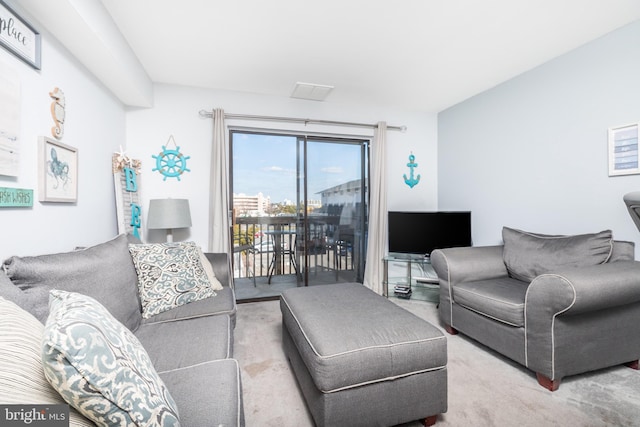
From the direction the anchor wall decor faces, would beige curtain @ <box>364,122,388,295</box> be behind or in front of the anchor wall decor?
in front

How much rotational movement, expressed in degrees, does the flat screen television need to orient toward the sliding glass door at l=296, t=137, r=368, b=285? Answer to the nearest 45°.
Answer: approximately 90° to its right

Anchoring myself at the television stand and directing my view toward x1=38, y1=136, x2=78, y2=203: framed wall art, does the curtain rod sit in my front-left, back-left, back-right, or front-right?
front-right

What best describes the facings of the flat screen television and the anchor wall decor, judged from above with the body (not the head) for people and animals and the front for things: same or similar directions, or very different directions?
same or similar directions

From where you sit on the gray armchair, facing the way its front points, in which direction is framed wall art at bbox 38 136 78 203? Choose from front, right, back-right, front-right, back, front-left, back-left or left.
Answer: front

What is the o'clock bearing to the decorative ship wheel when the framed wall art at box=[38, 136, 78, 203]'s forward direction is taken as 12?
The decorative ship wheel is roughly at 9 o'clock from the framed wall art.

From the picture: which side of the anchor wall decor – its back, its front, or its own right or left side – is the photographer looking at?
front

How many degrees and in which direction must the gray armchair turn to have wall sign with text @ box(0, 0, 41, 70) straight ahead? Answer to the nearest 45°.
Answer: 0° — it already faces it

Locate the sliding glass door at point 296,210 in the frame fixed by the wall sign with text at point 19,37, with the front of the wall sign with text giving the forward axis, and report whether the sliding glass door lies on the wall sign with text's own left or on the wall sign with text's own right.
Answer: on the wall sign with text's own left

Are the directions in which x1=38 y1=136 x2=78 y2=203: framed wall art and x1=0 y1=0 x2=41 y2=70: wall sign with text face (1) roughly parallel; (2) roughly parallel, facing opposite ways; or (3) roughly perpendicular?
roughly parallel

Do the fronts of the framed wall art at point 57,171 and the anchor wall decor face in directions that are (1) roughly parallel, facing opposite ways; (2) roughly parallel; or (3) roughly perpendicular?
roughly perpendicular

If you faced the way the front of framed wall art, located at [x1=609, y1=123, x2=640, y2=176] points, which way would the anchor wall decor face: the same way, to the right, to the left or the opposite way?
to the left

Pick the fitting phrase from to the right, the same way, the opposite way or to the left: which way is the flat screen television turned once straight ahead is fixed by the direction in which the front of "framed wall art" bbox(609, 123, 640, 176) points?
to the left

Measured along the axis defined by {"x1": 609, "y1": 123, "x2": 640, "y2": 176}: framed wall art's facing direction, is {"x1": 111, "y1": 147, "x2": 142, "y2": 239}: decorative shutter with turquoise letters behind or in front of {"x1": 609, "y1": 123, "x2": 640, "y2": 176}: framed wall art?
in front

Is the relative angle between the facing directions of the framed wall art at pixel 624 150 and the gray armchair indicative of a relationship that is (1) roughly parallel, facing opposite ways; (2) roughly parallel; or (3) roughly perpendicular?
roughly parallel

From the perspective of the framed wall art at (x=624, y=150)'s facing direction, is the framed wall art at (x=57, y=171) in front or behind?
in front

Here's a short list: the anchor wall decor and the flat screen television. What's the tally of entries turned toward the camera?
2

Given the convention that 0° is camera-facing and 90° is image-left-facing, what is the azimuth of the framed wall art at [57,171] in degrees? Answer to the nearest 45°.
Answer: approximately 315°

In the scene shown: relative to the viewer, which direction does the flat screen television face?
toward the camera

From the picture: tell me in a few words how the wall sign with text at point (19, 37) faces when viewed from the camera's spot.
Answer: facing the viewer and to the right of the viewer

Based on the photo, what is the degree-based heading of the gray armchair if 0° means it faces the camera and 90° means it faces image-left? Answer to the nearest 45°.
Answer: approximately 45°

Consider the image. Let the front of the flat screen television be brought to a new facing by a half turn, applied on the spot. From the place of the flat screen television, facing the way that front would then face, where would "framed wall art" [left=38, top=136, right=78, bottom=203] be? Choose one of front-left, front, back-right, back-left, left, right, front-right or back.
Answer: back-left
